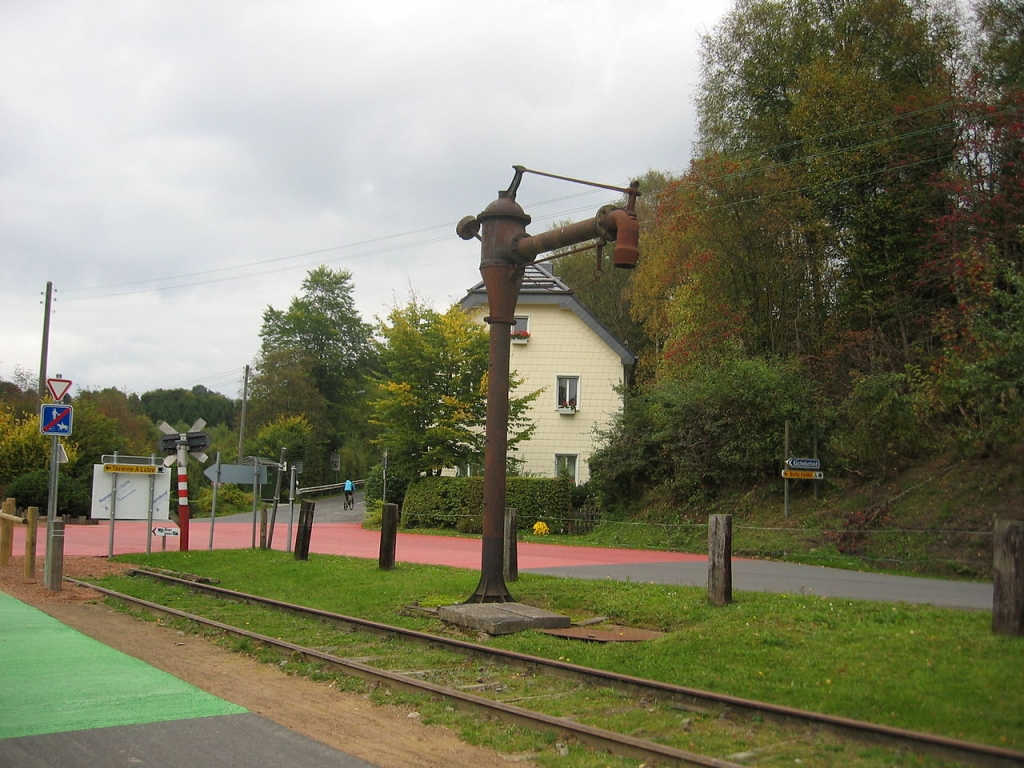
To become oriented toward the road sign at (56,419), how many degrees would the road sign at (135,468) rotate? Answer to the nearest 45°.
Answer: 0° — it already faces it

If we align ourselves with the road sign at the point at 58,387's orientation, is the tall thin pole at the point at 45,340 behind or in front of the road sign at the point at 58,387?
behind

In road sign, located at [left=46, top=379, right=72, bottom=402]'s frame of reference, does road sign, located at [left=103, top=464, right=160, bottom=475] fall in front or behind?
behind

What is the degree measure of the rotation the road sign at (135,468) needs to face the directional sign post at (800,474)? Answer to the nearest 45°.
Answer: approximately 90° to its left

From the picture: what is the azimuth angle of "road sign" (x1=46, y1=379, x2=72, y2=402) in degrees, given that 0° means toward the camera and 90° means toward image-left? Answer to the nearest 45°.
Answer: approximately 0°

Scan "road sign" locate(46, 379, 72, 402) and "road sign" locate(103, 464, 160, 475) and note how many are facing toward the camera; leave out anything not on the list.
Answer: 2

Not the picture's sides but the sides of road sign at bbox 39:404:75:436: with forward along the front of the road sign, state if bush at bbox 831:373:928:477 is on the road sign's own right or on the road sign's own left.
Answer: on the road sign's own left
